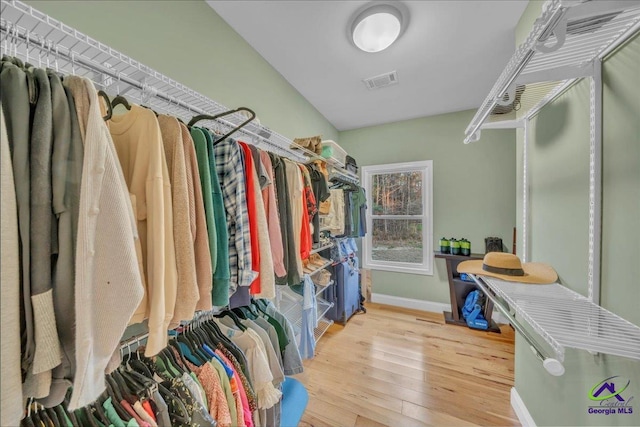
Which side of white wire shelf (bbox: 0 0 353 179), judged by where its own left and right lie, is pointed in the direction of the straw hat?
front

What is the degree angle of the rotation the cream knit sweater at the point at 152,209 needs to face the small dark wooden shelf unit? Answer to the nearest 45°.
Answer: approximately 135° to its left

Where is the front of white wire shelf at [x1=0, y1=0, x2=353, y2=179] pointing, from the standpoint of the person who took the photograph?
facing the viewer and to the right of the viewer

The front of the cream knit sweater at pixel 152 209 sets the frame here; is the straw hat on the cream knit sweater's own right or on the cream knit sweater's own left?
on the cream knit sweater's own left

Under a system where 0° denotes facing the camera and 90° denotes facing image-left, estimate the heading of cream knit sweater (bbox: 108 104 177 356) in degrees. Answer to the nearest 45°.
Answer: approximately 45°

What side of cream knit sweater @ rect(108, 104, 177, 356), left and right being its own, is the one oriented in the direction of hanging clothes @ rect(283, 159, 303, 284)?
back
